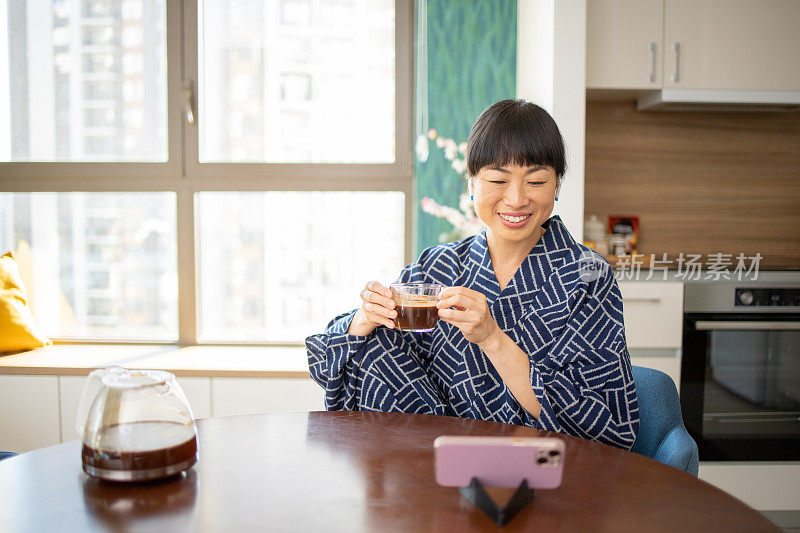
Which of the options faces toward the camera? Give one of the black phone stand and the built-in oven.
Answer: the built-in oven

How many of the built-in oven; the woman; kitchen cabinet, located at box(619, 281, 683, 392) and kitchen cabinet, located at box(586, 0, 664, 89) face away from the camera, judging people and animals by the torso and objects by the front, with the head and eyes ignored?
0

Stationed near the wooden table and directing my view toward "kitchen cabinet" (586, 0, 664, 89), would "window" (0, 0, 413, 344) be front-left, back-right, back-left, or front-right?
front-left

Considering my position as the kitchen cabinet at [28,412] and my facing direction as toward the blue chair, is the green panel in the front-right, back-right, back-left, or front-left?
front-left

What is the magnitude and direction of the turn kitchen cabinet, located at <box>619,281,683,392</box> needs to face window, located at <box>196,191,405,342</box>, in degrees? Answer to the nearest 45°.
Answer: approximately 90° to its right

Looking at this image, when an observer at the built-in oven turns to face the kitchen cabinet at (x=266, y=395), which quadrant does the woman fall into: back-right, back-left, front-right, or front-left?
front-left

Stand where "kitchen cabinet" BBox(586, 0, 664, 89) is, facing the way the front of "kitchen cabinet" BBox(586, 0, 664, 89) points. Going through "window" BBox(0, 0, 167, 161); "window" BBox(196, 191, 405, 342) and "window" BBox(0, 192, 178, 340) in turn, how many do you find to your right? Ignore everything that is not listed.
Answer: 3

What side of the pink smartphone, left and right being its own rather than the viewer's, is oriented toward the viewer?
back

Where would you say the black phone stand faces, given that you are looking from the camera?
facing away from the viewer

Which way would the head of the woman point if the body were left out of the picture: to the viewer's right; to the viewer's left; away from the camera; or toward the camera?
toward the camera

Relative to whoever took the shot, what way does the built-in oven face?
facing the viewer

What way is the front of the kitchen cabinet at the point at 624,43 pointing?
toward the camera

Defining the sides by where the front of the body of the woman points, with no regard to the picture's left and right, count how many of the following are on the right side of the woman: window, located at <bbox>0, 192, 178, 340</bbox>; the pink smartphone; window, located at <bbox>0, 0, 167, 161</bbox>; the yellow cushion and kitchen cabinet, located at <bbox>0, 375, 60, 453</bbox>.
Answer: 4

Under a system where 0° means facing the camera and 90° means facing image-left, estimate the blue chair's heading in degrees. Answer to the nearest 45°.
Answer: approximately 45°

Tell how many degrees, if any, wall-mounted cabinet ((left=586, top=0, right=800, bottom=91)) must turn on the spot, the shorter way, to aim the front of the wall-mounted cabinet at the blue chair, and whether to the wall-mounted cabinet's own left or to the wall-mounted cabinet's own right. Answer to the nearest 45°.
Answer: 0° — it already faces it

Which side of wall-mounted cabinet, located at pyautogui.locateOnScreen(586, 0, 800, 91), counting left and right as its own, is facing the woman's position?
front

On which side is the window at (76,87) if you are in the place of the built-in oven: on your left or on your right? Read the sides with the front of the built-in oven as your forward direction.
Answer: on your right

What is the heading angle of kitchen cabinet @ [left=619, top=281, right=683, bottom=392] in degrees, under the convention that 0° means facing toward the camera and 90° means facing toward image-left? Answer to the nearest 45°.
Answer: approximately 0°
